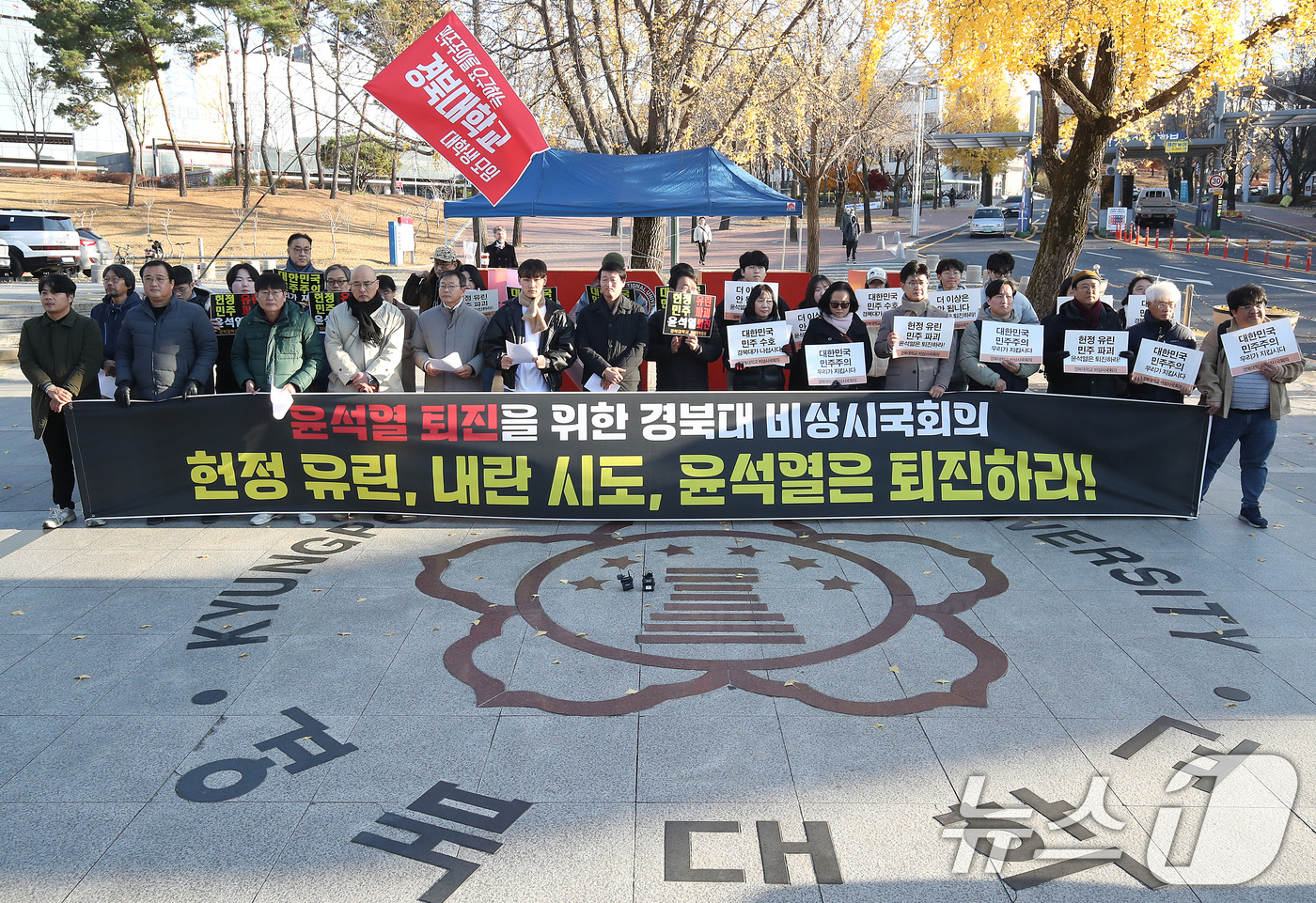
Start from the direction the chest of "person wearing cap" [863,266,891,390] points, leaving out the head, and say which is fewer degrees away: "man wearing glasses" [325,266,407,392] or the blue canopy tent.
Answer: the man wearing glasses

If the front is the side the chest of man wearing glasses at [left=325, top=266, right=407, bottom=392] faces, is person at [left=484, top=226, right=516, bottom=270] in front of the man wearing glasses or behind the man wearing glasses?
behind

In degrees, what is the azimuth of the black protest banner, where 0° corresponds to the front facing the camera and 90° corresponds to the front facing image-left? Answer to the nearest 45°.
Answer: approximately 0°

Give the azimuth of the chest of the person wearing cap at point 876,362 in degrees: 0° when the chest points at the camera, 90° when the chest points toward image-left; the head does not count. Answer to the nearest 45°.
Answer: approximately 0°

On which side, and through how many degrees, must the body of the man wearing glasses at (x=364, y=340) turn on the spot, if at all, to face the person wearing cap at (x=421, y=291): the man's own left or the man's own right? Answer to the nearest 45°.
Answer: approximately 180°
